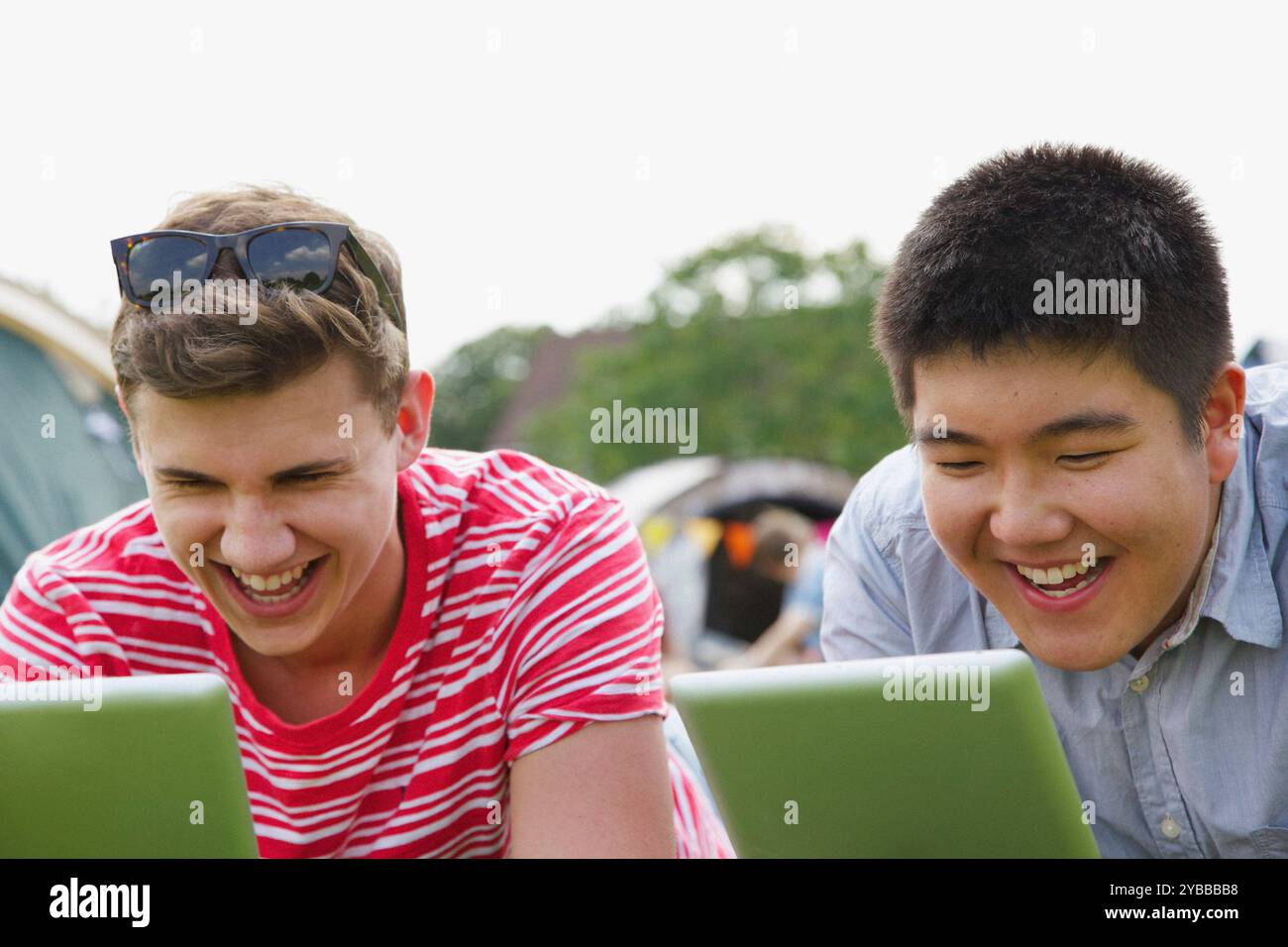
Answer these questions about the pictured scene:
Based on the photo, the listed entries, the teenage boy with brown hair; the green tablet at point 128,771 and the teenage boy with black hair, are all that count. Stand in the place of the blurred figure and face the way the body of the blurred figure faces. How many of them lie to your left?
3

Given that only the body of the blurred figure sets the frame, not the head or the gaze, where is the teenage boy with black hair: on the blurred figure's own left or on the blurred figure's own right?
on the blurred figure's own left

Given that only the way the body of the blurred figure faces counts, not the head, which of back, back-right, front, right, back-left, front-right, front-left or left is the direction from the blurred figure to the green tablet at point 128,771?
left

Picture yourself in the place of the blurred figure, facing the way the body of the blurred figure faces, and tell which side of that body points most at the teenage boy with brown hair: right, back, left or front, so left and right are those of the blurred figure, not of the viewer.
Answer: left

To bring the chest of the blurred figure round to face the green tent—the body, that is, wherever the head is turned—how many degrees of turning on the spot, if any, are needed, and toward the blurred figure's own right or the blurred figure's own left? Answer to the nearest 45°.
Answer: approximately 45° to the blurred figure's own left

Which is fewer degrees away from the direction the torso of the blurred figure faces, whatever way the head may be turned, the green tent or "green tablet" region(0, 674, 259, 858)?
the green tent

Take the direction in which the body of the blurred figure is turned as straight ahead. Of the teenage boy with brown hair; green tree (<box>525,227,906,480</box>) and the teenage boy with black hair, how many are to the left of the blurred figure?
2

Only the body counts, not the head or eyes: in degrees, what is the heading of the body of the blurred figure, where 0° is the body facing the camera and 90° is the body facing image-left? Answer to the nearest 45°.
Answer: approximately 90°

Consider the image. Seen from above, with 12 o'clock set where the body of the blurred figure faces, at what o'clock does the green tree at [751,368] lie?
The green tree is roughly at 3 o'clock from the blurred figure.

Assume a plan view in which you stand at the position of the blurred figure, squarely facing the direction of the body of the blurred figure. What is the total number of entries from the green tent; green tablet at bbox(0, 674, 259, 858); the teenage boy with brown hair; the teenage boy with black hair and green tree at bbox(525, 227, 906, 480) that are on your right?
1
